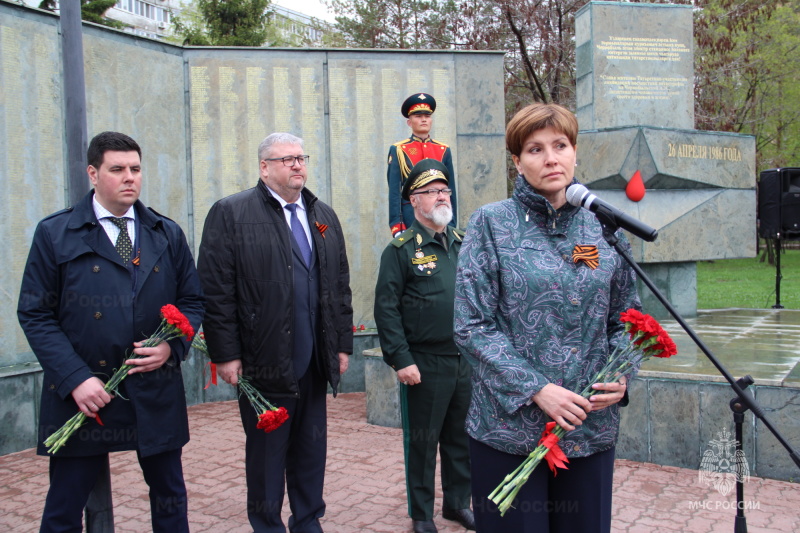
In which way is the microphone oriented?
to the viewer's left

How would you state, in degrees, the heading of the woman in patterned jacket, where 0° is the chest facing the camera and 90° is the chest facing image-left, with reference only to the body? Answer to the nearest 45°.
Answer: approximately 315°

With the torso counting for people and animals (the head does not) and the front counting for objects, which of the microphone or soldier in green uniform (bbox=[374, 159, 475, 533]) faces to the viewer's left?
the microphone

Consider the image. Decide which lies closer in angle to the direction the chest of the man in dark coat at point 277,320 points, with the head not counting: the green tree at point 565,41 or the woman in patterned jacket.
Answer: the woman in patterned jacket

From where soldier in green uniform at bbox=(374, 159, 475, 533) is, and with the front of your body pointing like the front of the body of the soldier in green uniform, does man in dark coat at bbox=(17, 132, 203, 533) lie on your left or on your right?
on your right

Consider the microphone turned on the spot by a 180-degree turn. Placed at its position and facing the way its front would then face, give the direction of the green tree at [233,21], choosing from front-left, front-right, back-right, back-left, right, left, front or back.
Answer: back-left

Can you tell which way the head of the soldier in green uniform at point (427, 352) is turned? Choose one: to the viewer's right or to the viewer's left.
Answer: to the viewer's right

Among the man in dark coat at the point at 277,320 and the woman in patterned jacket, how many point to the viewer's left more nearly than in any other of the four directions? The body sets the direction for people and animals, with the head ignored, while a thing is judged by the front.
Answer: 0

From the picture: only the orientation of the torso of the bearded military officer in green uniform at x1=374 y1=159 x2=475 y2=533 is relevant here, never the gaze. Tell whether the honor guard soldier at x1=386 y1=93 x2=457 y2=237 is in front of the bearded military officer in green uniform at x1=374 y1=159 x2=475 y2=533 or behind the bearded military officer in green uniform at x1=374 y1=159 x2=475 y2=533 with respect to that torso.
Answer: behind

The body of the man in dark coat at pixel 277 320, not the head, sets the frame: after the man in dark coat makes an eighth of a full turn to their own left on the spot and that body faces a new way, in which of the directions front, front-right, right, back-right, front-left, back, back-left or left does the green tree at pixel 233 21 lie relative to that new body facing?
left

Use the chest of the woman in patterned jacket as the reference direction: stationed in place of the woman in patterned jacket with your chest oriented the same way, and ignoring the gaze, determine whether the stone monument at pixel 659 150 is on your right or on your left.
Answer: on your left

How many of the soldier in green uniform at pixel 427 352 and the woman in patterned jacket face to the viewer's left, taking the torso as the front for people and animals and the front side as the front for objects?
0
